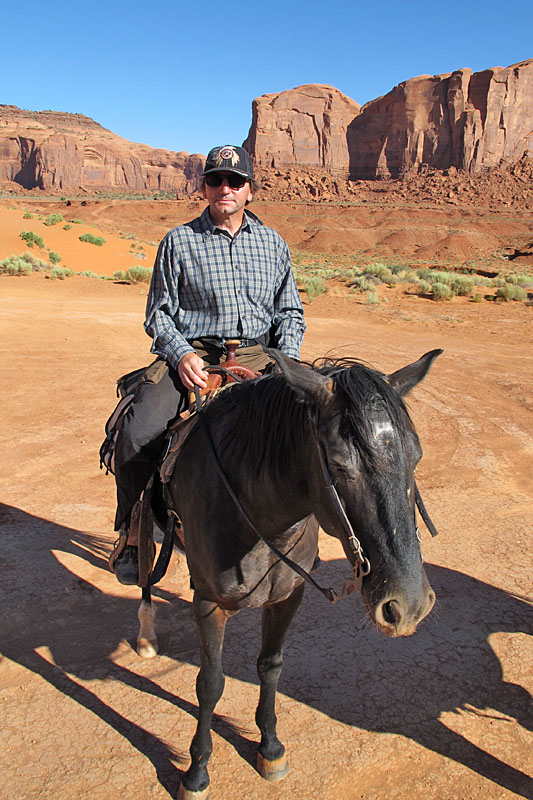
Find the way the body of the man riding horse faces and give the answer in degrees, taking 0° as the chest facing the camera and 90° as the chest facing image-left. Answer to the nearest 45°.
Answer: approximately 0°

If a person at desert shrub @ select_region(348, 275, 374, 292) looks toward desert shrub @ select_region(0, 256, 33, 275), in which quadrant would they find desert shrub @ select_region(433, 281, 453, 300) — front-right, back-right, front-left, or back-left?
back-left

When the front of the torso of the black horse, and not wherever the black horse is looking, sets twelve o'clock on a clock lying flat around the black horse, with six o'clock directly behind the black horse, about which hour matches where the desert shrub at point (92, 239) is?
The desert shrub is roughly at 7 o'clock from the black horse.

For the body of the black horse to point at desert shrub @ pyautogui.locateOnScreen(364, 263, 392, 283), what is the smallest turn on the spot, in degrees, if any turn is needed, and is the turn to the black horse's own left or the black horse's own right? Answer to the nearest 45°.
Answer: approximately 135° to the black horse's own left

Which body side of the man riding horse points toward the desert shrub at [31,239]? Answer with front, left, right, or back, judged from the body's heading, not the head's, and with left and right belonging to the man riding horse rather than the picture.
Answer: back

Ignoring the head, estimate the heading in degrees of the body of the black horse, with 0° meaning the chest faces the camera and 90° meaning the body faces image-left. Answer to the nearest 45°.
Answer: approximately 315°

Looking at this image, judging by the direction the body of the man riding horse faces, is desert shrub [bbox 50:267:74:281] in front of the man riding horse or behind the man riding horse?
behind

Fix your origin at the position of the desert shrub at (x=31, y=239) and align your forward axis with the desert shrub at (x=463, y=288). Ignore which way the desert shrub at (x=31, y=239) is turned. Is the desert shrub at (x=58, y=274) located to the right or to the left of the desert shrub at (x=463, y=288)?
right
